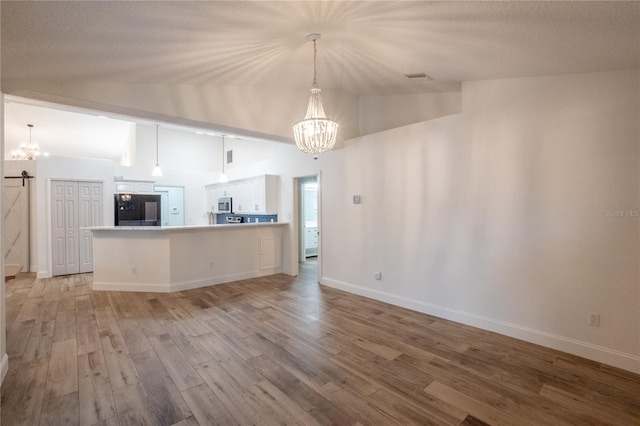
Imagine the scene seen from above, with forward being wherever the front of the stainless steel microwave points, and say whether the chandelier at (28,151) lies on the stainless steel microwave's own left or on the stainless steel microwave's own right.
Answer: on the stainless steel microwave's own right

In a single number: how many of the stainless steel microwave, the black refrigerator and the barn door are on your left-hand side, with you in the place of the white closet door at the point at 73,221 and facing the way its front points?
2

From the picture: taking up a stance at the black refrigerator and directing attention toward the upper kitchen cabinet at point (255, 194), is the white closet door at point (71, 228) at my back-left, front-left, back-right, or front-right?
back-right

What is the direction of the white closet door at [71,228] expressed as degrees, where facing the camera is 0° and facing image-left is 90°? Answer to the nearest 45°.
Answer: approximately 0°

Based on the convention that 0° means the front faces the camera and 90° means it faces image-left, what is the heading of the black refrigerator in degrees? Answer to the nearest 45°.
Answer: approximately 0°

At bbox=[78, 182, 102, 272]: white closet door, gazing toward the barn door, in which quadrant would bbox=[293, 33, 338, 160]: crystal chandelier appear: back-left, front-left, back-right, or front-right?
back-left

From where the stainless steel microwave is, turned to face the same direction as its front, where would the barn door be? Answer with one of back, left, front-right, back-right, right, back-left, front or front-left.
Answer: front-right

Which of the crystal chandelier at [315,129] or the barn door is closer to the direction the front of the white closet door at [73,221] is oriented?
the crystal chandelier

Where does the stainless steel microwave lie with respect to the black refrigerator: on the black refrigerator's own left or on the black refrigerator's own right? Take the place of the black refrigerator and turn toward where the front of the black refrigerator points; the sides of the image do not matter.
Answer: on the black refrigerator's own left
